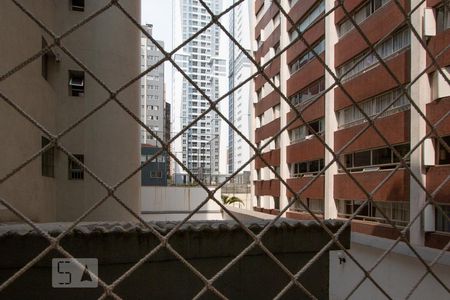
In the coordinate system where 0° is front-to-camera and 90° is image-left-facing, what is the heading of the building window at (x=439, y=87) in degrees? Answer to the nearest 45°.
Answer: approximately 45°

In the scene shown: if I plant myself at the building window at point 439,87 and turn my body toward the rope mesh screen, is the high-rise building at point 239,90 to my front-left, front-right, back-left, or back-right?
back-right

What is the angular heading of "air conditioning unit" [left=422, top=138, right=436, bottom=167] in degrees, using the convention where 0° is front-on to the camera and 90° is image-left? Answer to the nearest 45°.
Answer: approximately 45°

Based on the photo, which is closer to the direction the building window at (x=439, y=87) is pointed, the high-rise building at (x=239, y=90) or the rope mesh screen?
the rope mesh screen

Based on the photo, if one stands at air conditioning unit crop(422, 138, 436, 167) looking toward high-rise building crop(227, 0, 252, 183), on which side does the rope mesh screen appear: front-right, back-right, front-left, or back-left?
back-left
